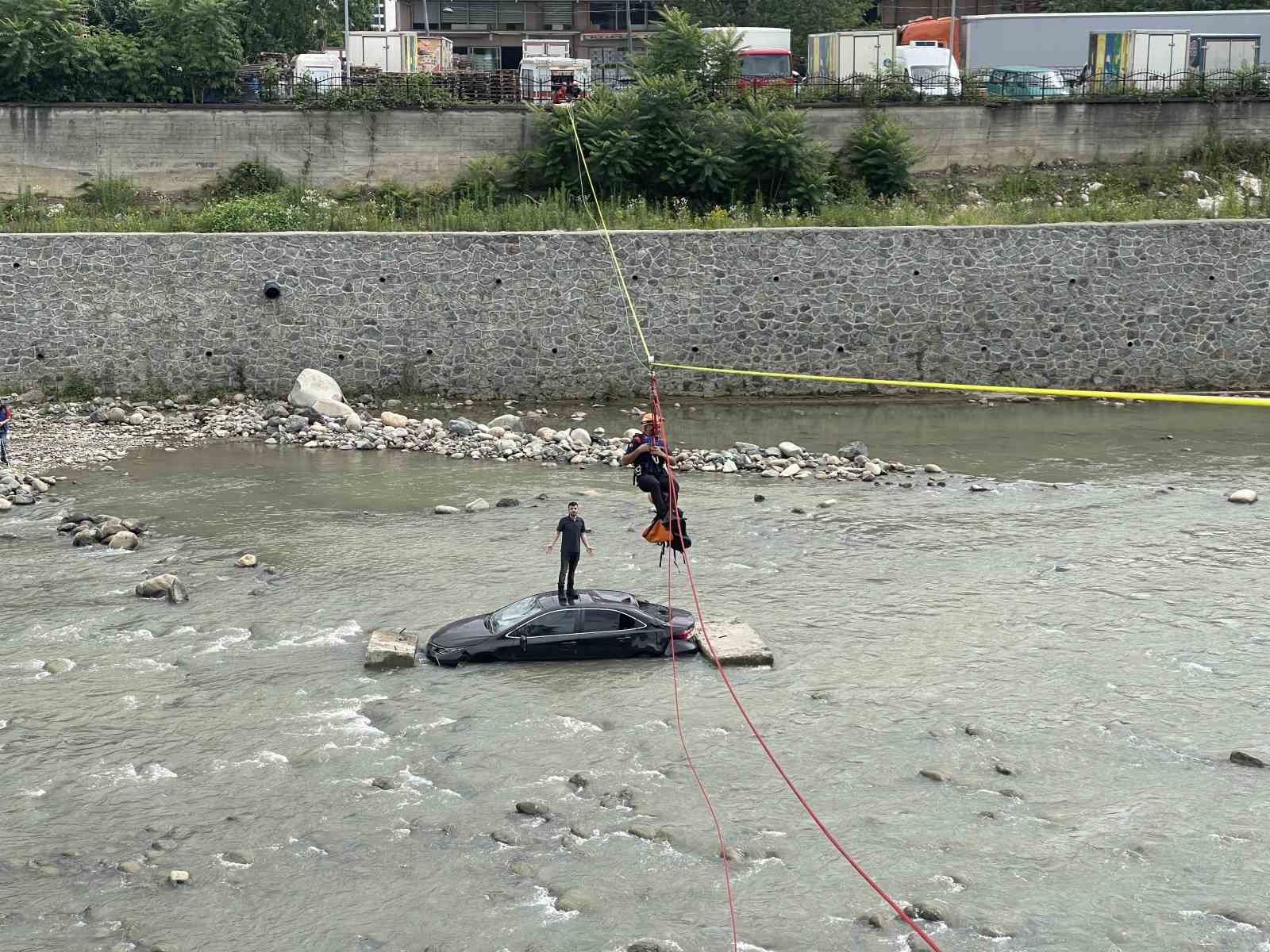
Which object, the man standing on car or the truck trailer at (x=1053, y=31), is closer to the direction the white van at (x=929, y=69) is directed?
the man standing on car

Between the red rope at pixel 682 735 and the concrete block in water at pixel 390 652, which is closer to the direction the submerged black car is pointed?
the concrete block in water

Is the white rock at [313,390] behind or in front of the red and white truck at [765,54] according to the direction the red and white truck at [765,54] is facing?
in front

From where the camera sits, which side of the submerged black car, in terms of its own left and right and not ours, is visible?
left

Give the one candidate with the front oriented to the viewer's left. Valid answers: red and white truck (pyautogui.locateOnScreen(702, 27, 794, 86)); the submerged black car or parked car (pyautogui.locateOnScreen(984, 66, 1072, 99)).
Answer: the submerged black car

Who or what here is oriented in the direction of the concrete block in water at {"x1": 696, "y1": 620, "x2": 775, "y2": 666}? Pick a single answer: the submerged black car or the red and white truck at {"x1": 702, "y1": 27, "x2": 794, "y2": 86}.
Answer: the red and white truck

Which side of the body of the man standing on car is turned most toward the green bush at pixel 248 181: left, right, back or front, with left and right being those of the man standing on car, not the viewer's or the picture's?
back

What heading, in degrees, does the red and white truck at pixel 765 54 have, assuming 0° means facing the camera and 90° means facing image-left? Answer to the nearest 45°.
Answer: approximately 0°

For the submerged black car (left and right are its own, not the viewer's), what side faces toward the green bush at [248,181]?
right

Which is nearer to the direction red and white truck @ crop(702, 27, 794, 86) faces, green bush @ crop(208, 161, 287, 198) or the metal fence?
the metal fence
